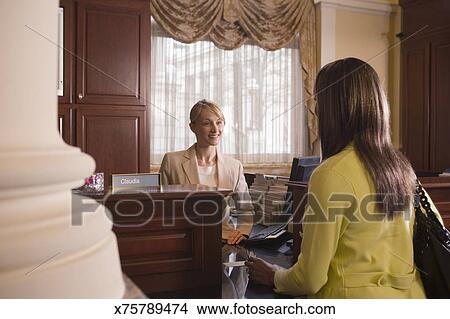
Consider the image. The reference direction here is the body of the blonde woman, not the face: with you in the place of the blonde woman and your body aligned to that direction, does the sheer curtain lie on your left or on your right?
on your left

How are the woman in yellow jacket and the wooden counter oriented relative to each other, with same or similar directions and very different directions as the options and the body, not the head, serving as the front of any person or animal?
very different directions

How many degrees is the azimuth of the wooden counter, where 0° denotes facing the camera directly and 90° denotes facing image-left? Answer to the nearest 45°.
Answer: approximately 0°

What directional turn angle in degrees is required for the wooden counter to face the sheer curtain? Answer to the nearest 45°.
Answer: approximately 180°

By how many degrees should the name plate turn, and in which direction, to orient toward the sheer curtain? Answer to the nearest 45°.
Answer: approximately 180°

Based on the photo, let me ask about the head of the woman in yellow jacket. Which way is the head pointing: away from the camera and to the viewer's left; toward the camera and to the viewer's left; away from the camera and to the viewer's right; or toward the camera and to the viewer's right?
away from the camera and to the viewer's left

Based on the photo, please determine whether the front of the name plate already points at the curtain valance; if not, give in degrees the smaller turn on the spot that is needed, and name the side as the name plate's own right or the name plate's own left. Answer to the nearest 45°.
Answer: approximately 180°

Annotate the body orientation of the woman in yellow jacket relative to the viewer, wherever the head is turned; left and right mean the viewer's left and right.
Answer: facing away from the viewer and to the left of the viewer

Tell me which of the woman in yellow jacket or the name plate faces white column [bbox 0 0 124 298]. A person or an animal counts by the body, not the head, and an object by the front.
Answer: the name plate

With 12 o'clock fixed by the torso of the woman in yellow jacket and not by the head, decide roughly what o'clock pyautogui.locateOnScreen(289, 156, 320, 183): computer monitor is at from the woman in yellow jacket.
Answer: The computer monitor is roughly at 1 o'clock from the woman in yellow jacket.

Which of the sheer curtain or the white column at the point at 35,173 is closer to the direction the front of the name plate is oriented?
the white column

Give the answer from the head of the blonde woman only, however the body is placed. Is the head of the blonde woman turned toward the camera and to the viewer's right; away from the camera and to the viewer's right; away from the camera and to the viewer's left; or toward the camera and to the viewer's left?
toward the camera and to the viewer's right

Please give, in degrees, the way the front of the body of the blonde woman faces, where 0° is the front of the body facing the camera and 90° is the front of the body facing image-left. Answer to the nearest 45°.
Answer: approximately 315°
